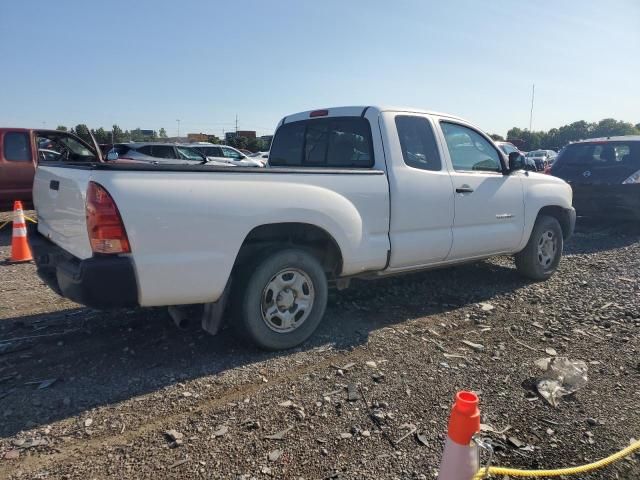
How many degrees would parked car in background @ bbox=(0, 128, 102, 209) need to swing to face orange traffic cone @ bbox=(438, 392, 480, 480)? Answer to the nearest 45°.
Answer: approximately 90° to its right

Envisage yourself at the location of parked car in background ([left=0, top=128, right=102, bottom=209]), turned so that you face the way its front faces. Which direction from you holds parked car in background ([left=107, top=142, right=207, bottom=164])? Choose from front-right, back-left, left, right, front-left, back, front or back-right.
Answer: front-left

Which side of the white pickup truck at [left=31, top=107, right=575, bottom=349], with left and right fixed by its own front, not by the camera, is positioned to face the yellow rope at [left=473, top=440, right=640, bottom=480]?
right

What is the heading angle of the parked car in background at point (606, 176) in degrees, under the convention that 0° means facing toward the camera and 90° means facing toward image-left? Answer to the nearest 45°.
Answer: approximately 225°

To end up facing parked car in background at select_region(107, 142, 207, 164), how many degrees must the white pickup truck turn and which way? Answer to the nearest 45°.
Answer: approximately 45° to its left

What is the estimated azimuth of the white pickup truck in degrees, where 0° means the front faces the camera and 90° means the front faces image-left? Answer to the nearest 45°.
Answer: approximately 225°

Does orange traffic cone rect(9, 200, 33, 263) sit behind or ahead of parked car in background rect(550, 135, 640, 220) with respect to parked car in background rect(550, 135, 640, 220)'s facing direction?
behind

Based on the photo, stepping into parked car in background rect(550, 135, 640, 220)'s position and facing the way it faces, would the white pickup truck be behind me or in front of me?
behind

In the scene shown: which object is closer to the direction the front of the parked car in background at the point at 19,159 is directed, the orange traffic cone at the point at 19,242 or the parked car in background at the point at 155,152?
the parked car in background

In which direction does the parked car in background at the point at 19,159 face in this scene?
to the viewer's right

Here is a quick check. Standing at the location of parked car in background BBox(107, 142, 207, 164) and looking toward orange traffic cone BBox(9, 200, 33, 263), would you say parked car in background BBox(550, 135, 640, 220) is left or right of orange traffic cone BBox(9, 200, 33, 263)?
left

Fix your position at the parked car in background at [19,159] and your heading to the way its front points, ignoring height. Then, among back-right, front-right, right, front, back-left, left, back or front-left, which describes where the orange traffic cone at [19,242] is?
right

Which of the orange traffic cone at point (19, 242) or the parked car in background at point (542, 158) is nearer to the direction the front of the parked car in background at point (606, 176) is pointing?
the parked car in background
